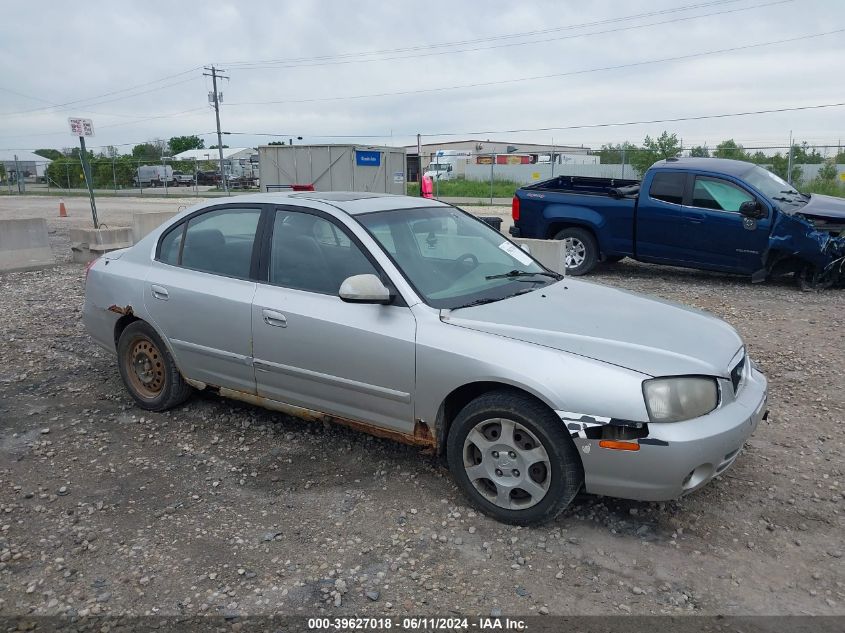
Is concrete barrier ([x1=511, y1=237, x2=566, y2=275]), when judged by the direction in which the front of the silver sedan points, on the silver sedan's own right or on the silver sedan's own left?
on the silver sedan's own left

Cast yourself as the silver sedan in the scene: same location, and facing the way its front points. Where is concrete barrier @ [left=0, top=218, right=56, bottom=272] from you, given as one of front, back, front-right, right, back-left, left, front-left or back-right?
back

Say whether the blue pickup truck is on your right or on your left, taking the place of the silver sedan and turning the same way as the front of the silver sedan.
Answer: on your left

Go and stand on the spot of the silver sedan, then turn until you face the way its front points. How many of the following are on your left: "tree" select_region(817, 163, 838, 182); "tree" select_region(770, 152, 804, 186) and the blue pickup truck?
3

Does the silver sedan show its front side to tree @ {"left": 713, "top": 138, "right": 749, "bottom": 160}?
no

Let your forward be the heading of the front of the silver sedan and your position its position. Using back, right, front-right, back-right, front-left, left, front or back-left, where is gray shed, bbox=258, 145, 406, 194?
back-left

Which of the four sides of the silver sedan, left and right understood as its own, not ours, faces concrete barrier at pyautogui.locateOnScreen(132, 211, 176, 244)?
back

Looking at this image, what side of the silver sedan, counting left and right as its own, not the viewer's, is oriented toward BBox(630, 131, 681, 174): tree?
left

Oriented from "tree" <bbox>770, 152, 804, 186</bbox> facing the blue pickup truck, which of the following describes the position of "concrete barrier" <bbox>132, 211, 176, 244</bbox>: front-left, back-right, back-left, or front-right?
front-right

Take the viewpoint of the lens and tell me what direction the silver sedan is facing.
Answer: facing the viewer and to the right of the viewer

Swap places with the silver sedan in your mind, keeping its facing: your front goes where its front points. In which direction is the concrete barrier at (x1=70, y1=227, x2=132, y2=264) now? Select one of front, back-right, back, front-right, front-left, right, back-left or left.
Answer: back

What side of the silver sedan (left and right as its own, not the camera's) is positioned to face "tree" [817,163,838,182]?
left

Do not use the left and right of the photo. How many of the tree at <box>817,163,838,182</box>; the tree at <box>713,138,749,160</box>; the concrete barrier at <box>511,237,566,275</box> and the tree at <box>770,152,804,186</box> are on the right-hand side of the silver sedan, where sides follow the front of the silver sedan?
0

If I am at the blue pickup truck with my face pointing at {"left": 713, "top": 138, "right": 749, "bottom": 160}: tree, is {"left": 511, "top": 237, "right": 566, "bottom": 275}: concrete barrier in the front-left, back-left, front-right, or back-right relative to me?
back-left
